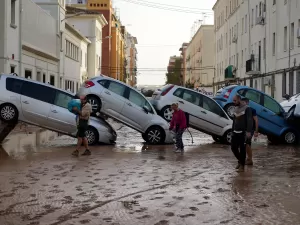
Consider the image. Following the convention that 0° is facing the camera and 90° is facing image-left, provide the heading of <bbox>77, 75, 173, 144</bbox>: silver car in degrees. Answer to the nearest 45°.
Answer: approximately 270°

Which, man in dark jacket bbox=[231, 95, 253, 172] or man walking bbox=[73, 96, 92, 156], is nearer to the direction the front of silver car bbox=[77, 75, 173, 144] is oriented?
the man in dark jacket

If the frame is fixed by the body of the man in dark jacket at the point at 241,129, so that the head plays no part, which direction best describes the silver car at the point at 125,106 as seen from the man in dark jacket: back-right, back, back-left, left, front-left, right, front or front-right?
right

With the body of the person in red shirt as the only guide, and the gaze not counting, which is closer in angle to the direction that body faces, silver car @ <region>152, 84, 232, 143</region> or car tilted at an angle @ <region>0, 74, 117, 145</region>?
the car tilted at an angle

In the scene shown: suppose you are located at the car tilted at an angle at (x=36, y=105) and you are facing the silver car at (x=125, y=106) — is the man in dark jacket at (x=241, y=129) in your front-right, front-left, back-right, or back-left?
front-right

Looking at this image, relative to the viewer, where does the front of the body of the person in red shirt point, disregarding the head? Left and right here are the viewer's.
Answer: facing the viewer and to the left of the viewer
